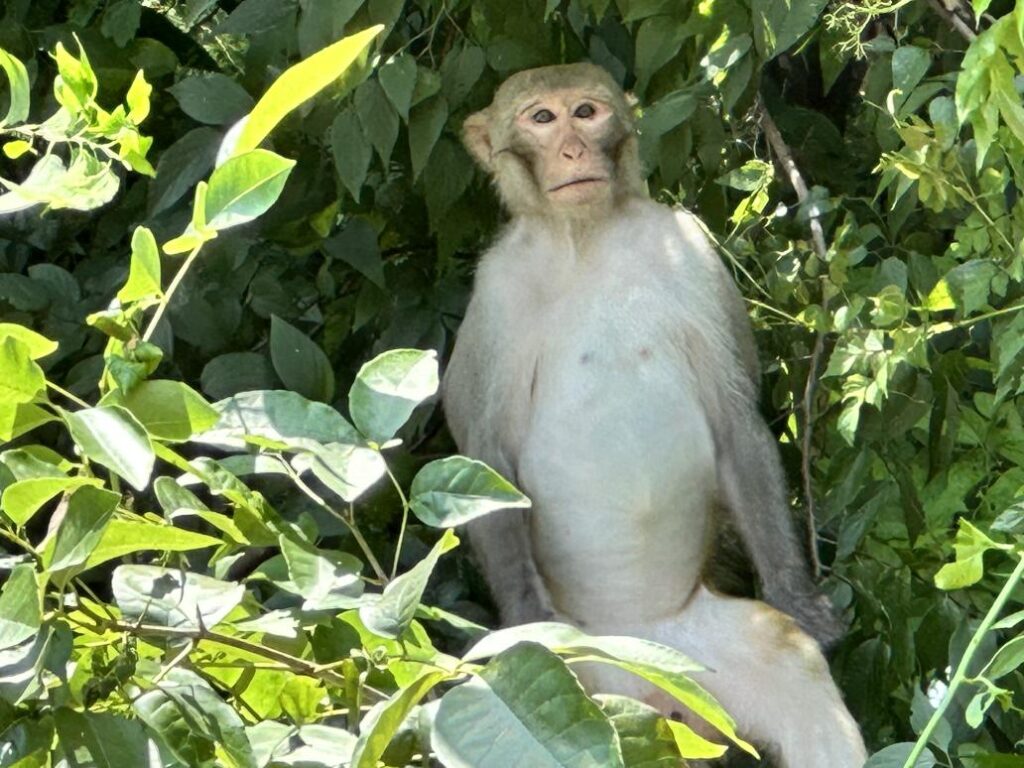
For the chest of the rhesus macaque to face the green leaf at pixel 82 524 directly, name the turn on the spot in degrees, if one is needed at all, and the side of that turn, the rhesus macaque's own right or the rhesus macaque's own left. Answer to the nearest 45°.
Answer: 0° — it already faces it

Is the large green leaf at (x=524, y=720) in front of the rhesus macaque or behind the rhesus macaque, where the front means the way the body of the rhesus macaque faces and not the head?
in front

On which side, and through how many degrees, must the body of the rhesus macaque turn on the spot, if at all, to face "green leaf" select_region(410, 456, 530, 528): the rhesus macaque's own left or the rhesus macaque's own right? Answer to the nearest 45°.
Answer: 0° — it already faces it

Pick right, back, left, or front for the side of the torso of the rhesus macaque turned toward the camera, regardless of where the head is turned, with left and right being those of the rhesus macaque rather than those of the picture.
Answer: front

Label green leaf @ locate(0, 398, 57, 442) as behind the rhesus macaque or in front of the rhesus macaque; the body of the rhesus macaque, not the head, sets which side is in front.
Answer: in front

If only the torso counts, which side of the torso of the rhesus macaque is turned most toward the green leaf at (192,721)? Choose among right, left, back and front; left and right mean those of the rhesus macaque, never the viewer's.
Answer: front

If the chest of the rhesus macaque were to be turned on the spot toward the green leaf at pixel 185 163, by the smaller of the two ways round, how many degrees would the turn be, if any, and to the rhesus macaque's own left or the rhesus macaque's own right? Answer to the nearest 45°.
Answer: approximately 90° to the rhesus macaque's own right

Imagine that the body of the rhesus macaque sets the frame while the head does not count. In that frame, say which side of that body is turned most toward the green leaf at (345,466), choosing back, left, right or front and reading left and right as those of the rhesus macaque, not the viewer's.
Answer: front

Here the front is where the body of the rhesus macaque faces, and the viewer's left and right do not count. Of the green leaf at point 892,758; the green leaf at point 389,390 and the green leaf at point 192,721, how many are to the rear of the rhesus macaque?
0

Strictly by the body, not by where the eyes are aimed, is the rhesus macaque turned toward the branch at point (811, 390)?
no

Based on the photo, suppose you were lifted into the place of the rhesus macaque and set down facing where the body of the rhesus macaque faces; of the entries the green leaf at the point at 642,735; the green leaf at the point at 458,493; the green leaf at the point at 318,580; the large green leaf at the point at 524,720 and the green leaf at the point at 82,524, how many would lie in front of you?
5
